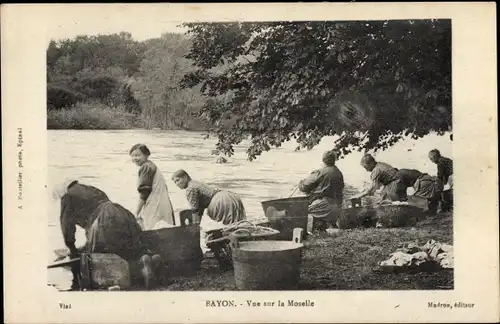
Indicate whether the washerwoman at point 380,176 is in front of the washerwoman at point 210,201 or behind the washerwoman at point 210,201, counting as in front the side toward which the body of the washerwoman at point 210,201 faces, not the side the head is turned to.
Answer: behind

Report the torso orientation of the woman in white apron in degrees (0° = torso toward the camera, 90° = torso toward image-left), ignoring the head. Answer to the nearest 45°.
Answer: approximately 90°

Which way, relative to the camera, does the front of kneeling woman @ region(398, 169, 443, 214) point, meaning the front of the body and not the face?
to the viewer's left

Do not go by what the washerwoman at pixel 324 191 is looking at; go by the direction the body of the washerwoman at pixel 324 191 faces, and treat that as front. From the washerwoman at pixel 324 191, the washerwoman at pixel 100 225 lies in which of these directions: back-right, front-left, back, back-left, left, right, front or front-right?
front-left

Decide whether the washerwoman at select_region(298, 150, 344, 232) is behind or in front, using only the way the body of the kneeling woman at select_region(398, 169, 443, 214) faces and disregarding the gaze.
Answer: in front

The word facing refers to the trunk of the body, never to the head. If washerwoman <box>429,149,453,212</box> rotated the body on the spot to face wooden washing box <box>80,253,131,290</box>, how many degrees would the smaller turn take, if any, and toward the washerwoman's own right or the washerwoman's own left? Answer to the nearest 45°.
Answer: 0° — they already face it

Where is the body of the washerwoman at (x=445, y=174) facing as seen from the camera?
to the viewer's left

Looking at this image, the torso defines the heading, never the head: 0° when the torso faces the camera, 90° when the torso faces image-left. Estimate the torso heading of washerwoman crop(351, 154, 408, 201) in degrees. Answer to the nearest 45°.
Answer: approximately 90°

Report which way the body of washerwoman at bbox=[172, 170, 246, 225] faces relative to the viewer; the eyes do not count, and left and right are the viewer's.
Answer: facing to the left of the viewer

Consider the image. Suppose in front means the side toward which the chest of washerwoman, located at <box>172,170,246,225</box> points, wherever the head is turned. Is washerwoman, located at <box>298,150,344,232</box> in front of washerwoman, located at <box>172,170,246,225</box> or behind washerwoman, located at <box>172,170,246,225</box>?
behind
